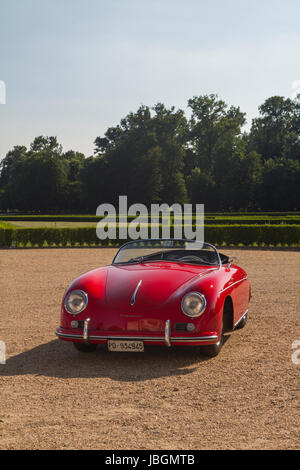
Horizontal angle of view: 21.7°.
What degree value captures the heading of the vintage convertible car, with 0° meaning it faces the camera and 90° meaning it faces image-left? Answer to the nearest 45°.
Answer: approximately 0°

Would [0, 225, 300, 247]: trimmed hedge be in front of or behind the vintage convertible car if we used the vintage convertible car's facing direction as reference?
behind
